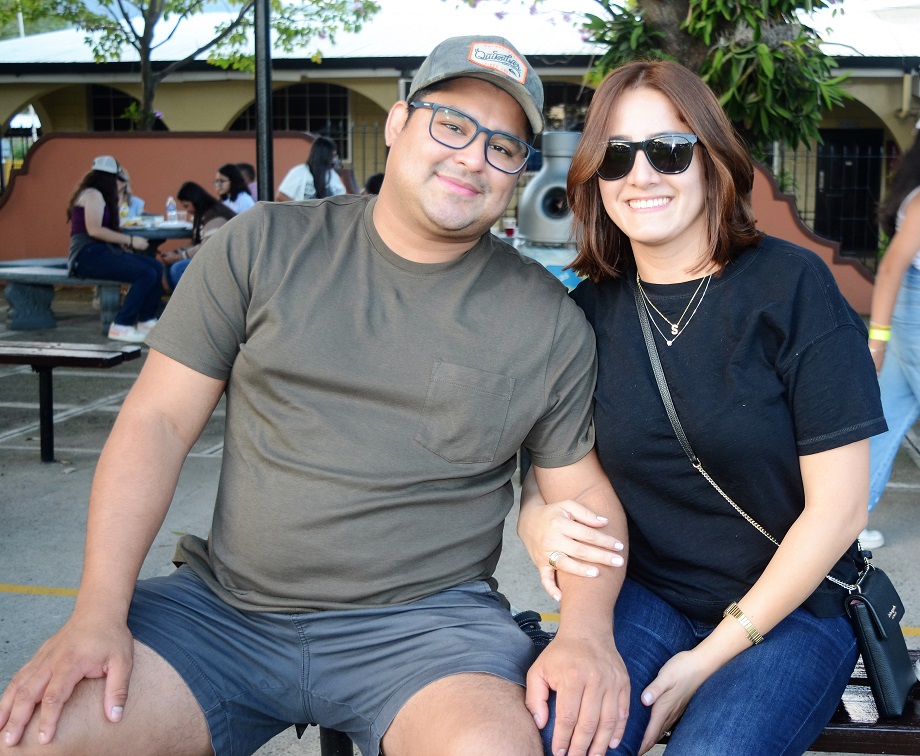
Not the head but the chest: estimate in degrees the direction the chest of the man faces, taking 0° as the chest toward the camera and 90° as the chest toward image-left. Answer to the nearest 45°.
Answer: approximately 0°

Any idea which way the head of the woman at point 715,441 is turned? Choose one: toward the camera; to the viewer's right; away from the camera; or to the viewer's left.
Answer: toward the camera

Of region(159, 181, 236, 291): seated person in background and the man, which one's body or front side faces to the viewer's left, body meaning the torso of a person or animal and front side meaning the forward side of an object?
the seated person in background

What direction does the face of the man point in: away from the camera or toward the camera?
toward the camera

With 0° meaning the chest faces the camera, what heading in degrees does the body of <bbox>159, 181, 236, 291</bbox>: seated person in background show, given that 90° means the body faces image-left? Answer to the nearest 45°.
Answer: approximately 90°

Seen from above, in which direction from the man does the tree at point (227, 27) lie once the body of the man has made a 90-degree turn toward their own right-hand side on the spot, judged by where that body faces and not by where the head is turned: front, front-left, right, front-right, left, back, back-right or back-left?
right

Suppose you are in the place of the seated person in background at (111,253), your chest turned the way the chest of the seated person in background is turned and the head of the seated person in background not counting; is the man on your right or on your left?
on your right

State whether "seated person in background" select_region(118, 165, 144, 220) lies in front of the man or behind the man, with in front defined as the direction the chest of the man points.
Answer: behind

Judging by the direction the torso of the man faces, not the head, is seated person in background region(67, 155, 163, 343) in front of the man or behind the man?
behind

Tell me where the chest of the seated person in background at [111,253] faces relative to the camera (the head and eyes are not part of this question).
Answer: to the viewer's right

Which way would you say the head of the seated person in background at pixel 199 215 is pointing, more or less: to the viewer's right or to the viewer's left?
to the viewer's left

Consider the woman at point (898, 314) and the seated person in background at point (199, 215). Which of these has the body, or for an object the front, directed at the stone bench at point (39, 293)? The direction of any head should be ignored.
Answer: the seated person in background

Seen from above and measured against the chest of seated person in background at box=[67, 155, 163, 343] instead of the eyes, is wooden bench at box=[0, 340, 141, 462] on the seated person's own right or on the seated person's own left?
on the seated person's own right
